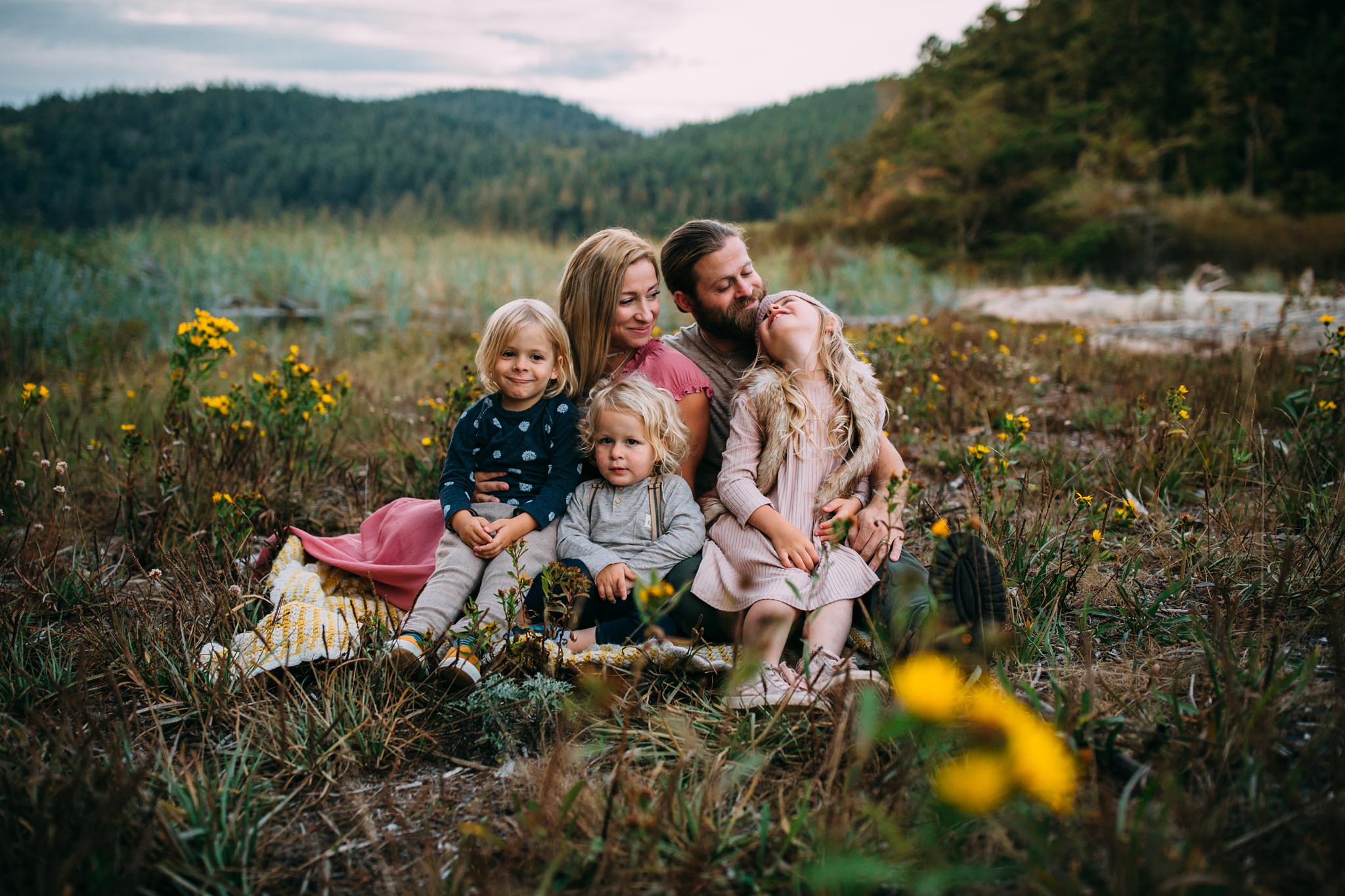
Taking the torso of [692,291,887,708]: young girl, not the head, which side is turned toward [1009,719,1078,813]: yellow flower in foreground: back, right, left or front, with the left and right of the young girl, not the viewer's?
front

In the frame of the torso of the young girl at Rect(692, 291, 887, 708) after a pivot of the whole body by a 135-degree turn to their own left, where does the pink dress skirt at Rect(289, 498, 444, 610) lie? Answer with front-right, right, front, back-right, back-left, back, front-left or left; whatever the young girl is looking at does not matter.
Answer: back-left

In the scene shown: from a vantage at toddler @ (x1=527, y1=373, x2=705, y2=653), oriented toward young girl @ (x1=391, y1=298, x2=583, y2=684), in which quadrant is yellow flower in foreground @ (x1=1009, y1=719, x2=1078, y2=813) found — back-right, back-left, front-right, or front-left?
back-left

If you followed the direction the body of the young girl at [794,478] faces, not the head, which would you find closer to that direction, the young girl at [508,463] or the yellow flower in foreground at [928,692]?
the yellow flower in foreground

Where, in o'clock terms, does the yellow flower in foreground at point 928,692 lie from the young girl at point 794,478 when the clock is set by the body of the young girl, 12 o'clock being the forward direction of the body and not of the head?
The yellow flower in foreground is roughly at 12 o'clock from the young girl.

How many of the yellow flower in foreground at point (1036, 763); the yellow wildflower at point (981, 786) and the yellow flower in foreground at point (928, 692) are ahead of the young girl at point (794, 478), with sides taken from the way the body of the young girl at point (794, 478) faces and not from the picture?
3

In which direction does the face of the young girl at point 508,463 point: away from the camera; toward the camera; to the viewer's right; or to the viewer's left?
toward the camera

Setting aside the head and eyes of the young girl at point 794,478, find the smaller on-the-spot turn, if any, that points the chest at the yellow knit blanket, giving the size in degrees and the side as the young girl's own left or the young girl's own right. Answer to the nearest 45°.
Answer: approximately 45° to the young girl's own right

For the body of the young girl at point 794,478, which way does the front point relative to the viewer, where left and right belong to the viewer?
facing the viewer

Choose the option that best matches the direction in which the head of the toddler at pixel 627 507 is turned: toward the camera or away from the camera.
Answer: toward the camera

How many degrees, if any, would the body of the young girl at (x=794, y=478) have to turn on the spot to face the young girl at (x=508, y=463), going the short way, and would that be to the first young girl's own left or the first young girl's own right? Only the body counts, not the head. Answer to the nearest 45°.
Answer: approximately 90° to the first young girl's own right

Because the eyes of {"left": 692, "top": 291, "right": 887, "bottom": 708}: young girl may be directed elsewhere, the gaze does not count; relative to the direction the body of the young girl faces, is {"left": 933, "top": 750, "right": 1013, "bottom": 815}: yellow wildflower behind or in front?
in front

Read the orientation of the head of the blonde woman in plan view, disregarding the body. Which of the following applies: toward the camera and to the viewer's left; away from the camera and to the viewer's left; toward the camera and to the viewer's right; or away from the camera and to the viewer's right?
toward the camera and to the viewer's right
